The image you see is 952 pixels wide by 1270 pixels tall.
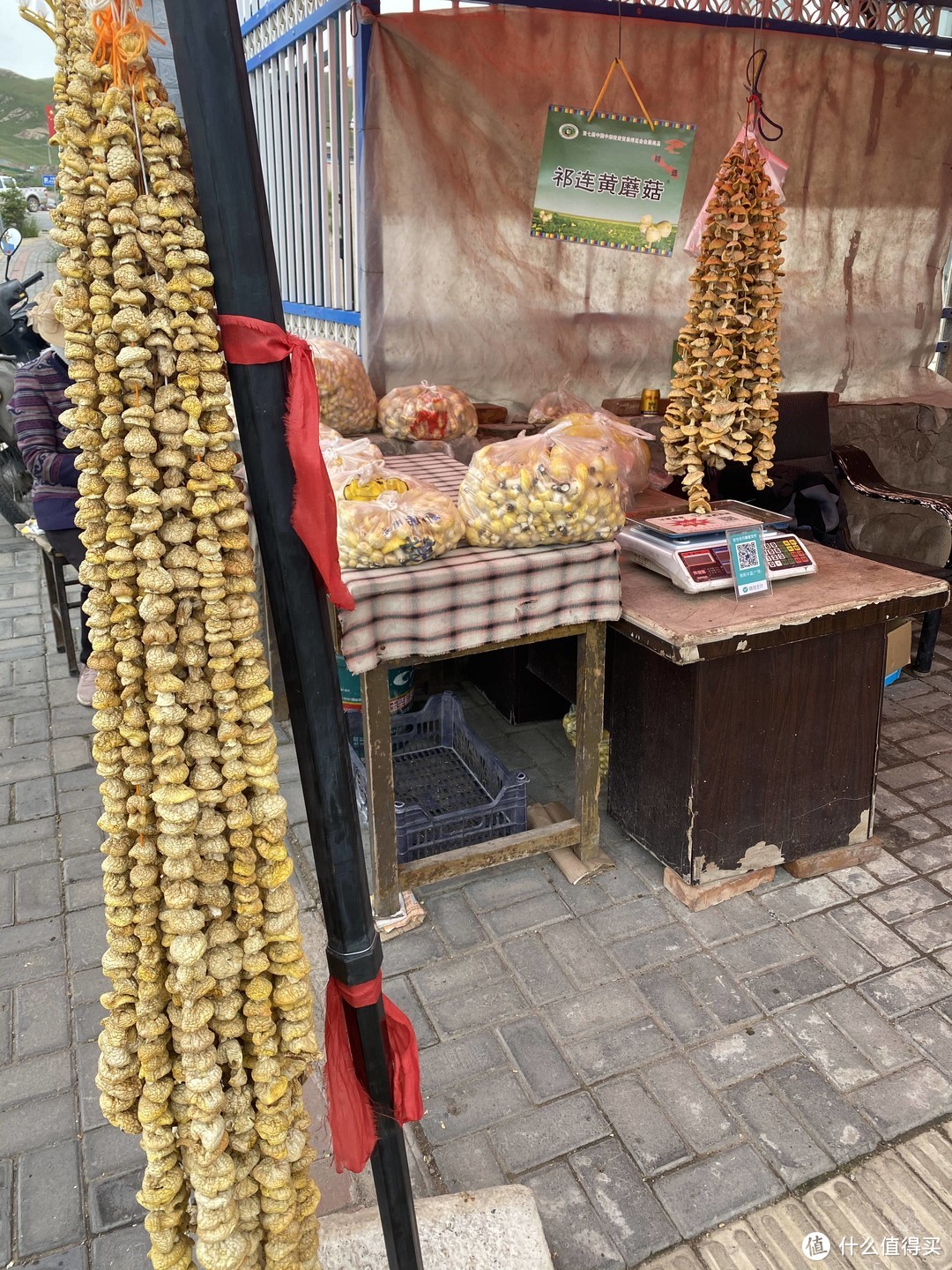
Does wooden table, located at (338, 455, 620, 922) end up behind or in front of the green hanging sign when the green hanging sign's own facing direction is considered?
in front

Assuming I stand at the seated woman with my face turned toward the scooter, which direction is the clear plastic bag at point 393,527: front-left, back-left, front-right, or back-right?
back-right

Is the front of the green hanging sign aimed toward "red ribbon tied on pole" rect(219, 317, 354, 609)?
yes

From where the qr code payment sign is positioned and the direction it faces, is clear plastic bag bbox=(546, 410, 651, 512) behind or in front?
behind

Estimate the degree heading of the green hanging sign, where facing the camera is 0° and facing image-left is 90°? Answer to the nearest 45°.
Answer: approximately 0°

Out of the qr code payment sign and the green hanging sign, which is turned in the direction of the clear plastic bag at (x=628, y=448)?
the green hanging sign

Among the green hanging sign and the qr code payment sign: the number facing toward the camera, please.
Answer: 2

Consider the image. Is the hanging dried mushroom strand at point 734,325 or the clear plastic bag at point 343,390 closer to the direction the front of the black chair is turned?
the hanging dried mushroom strand

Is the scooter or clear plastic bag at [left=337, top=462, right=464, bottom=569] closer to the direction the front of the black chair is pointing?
the clear plastic bag
